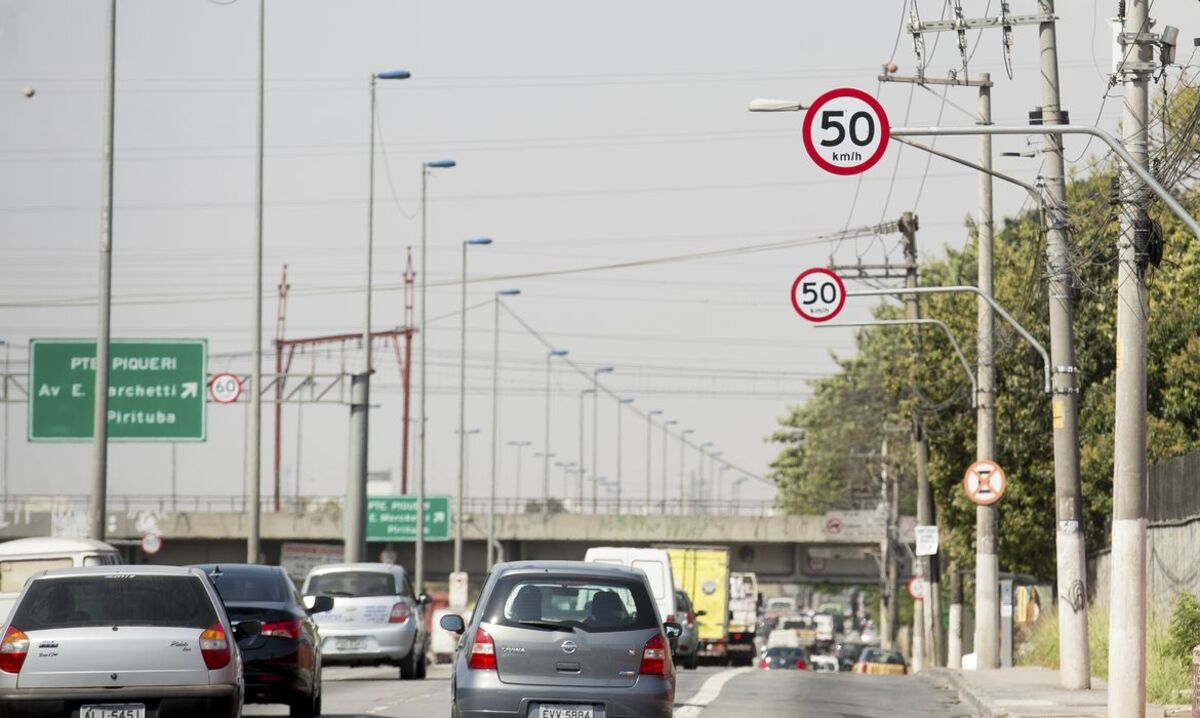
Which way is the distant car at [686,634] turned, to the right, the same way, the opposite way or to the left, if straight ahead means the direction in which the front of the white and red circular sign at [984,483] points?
the opposite way

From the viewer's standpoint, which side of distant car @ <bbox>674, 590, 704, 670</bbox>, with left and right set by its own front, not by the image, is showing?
back

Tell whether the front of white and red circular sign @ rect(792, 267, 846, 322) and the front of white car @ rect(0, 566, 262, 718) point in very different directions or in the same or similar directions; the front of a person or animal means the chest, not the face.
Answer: very different directions

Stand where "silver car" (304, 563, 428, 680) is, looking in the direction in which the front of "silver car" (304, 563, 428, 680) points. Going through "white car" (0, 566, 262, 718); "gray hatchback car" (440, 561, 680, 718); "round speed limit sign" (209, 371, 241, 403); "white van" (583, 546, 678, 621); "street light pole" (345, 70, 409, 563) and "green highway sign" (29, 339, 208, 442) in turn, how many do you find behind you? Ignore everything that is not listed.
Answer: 2

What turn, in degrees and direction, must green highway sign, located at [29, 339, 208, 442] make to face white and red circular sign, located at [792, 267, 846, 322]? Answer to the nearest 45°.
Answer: approximately 45° to its left

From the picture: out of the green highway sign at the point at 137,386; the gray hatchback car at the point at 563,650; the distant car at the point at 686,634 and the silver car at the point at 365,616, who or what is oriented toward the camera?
the green highway sign

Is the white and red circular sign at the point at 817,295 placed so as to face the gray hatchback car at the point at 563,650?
yes

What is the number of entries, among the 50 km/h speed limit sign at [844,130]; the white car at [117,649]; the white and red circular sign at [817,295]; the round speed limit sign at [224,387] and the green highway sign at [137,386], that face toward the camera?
4

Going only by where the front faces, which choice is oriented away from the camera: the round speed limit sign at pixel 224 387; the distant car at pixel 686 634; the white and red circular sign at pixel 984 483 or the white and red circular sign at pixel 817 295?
the distant car

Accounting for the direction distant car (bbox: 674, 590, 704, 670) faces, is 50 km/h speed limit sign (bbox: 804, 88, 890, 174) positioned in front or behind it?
behind

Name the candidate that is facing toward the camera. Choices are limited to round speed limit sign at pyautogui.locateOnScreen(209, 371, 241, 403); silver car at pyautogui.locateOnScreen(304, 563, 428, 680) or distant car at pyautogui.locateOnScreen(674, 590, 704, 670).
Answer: the round speed limit sign

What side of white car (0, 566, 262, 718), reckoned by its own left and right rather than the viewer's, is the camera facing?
back

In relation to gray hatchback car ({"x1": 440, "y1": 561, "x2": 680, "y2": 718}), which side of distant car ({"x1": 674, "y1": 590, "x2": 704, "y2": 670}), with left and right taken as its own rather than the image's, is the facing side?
back

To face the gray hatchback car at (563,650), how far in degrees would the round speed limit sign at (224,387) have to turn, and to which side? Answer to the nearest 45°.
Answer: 0° — it already faces it

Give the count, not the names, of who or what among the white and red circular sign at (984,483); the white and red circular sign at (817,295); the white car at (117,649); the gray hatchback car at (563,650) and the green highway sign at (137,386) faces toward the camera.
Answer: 3

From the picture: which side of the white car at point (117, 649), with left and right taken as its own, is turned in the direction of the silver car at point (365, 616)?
front
